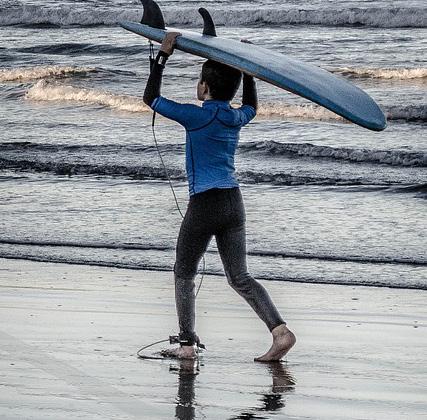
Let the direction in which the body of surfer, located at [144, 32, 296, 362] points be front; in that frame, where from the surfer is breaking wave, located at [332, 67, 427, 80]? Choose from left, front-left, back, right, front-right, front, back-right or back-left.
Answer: front-right

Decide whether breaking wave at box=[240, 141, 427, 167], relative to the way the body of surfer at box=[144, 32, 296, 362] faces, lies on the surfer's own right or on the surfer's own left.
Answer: on the surfer's own right

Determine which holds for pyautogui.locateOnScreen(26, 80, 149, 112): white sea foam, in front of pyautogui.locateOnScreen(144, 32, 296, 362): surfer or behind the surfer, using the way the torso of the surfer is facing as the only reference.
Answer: in front

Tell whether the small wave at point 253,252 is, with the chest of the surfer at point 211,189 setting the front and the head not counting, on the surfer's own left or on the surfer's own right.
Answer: on the surfer's own right

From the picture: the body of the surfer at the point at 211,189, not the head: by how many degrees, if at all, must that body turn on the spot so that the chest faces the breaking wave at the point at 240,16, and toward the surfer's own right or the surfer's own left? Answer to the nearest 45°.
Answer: approximately 45° to the surfer's own right

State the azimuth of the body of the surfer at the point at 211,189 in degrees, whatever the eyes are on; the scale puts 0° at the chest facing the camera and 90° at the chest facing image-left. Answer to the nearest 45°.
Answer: approximately 135°
